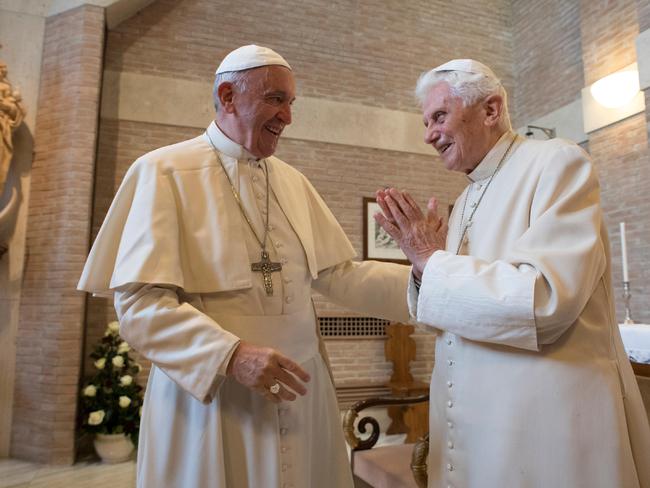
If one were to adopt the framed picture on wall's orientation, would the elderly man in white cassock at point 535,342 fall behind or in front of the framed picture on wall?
in front

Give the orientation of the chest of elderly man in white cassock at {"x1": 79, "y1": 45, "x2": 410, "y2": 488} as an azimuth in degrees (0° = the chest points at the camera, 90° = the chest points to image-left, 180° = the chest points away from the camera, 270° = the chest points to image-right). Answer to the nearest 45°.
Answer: approximately 315°

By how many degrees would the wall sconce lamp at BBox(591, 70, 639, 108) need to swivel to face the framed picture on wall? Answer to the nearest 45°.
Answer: approximately 45° to its right

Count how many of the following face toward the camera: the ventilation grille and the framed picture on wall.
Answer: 2

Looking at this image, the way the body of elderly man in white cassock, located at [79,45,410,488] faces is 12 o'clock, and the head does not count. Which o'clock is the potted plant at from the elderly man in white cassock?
The potted plant is roughly at 7 o'clock from the elderly man in white cassock.

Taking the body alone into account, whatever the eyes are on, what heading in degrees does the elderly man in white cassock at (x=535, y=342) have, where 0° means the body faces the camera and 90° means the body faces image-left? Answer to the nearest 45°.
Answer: approximately 45°

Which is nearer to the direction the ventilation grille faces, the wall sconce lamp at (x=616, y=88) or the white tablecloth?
the white tablecloth
